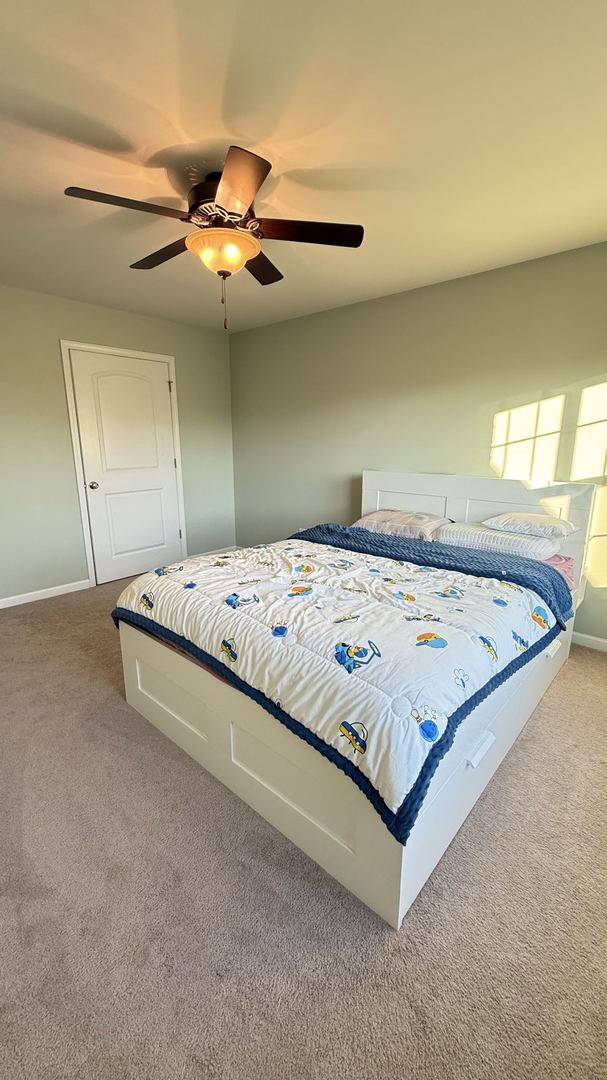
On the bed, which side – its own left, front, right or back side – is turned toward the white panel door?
right

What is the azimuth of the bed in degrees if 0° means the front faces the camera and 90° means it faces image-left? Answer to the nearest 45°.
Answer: approximately 45°
